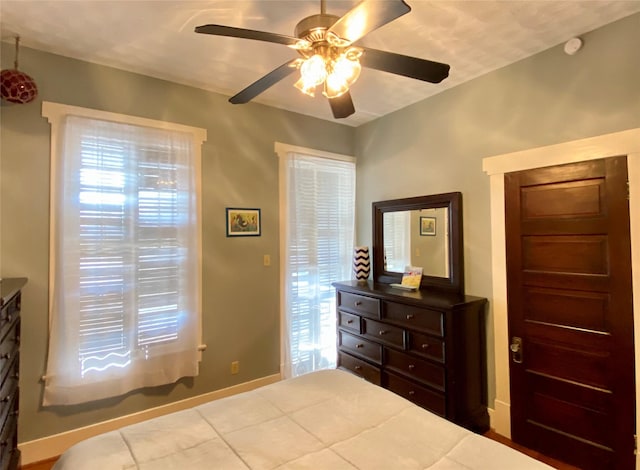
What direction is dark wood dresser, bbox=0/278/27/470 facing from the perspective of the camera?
to the viewer's right

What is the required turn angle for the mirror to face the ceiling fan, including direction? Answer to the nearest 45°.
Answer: approximately 45° to its left

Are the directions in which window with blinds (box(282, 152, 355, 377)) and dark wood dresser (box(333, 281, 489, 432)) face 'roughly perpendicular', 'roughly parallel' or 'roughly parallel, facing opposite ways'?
roughly perpendicular

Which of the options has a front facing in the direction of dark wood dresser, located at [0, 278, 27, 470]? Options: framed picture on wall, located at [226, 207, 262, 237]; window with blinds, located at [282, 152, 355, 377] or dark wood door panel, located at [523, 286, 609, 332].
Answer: the dark wood door panel
